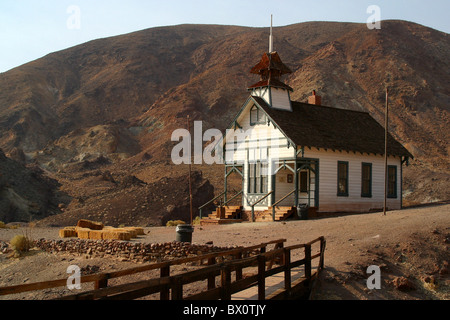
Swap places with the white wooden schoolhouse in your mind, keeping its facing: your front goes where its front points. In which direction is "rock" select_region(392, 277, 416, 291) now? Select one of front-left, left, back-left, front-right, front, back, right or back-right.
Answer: front-left

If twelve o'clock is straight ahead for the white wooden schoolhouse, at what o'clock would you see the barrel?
The barrel is roughly at 11 o'clock from the white wooden schoolhouse.

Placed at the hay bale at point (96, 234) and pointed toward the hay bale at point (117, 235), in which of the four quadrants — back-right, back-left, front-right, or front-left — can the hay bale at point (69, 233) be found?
back-left

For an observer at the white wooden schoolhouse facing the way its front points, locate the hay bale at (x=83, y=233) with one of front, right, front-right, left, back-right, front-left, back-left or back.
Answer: front

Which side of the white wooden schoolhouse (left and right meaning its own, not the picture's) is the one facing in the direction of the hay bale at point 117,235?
front

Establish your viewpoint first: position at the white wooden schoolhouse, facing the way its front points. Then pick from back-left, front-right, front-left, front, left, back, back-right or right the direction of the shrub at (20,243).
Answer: front

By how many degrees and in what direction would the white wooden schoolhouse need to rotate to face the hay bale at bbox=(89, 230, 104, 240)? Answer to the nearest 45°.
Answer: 0° — it already faces it

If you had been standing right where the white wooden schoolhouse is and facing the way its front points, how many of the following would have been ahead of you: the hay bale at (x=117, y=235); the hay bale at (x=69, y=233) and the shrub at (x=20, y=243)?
3

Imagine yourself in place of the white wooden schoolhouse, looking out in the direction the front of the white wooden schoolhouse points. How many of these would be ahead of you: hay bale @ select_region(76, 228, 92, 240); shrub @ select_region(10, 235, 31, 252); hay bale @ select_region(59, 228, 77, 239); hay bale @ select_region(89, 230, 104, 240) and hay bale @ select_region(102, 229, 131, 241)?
5

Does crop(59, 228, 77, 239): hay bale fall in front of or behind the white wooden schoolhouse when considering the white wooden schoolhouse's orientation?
in front

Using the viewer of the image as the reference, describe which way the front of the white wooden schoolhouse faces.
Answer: facing the viewer and to the left of the viewer
